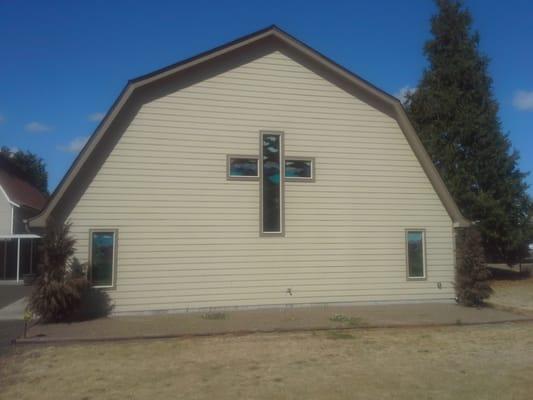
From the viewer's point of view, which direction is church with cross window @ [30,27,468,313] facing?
toward the camera

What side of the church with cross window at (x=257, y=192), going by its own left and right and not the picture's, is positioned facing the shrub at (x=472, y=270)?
left

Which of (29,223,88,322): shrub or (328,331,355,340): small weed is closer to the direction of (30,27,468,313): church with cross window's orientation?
the small weed

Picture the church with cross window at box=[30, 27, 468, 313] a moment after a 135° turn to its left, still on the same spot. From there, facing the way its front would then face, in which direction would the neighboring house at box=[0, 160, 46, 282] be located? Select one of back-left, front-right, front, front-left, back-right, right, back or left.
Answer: left
